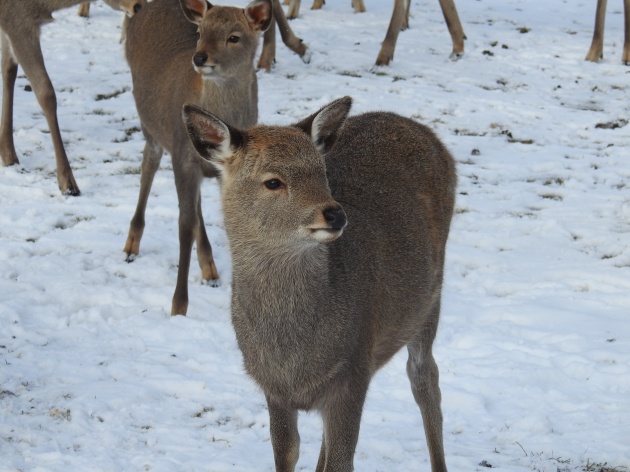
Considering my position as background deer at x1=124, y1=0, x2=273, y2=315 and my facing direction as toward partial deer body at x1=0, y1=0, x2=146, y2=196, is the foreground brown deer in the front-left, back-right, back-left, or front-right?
back-left

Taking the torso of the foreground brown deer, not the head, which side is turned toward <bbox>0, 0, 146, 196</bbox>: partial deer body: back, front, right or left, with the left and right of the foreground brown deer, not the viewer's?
right

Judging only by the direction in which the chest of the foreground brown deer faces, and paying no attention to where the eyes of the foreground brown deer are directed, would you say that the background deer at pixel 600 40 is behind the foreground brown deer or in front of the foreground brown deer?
behind

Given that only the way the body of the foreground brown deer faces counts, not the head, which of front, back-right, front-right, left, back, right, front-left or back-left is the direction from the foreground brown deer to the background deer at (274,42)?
back-right

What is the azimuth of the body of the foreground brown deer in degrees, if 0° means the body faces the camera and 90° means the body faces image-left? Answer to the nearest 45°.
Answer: approximately 45°

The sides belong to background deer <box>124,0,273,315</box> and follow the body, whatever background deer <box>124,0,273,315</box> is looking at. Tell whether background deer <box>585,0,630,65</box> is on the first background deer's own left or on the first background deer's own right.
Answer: on the first background deer's own left

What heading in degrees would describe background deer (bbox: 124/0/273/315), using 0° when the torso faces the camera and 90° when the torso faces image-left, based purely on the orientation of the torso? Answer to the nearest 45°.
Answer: approximately 315°
